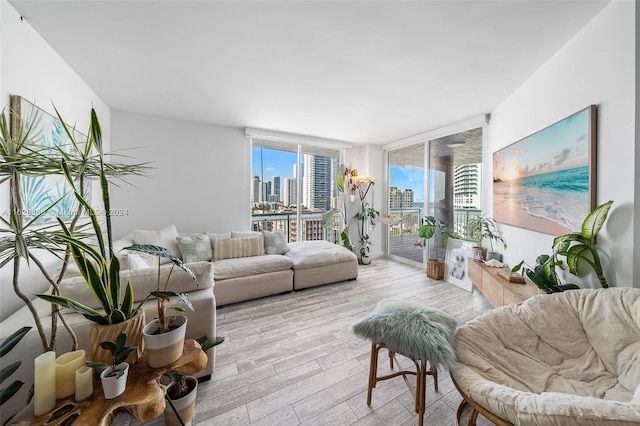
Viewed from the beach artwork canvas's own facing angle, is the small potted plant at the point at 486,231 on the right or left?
on its right

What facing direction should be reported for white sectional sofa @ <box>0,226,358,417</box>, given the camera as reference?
facing the viewer and to the right of the viewer

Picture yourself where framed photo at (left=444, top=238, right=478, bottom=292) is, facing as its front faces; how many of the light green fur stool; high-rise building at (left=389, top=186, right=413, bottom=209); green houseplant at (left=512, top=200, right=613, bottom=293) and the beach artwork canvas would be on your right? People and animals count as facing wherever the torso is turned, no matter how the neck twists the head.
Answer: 1

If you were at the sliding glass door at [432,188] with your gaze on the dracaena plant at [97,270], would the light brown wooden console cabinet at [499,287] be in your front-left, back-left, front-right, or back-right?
front-left

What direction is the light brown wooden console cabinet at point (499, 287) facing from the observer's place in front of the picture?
facing the viewer and to the left of the viewer

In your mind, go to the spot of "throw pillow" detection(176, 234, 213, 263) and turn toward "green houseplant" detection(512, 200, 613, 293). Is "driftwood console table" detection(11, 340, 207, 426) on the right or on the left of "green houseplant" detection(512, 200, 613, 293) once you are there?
right

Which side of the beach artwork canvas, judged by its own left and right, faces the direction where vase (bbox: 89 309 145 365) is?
front

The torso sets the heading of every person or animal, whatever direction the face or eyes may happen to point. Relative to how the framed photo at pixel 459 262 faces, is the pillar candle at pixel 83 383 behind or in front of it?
in front

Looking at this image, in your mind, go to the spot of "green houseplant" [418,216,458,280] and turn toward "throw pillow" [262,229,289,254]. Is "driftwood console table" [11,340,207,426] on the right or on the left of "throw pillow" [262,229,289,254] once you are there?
left

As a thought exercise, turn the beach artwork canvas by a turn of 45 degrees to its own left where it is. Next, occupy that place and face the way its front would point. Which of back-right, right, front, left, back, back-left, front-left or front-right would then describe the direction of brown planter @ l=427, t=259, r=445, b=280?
back-right

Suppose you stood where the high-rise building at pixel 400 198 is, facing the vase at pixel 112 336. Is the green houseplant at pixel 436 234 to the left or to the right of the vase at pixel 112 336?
left

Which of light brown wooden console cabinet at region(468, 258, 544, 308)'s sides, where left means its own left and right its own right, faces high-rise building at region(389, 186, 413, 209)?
right
